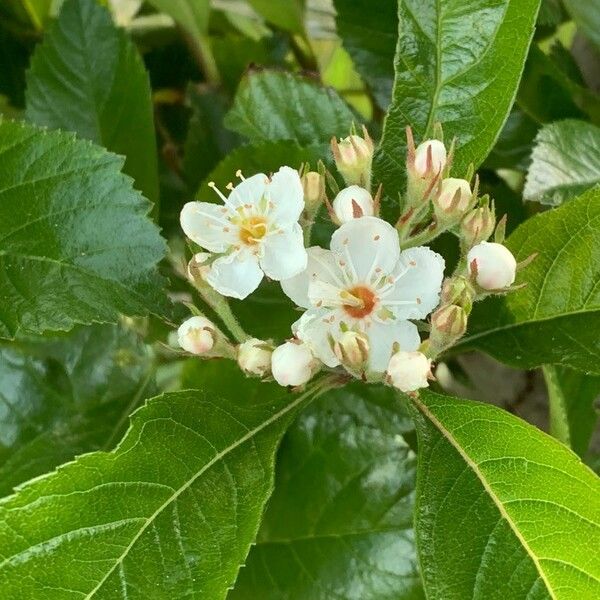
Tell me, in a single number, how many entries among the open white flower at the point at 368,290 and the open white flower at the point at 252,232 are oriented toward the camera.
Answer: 2

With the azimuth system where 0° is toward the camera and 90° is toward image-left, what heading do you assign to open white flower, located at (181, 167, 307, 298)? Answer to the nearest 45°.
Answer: approximately 0°

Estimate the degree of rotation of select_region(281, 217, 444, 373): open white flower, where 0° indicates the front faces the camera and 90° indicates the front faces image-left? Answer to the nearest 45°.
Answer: approximately 0°
